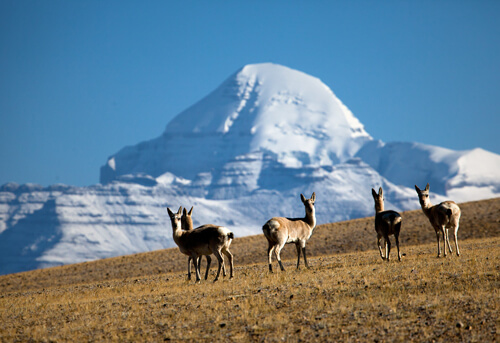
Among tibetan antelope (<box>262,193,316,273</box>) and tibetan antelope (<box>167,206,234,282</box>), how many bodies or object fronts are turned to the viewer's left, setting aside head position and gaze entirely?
1

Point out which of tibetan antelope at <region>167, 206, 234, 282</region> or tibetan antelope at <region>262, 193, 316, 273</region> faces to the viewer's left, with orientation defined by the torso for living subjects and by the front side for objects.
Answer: tibetan antelope at <region>167, 206, 234, 282</region>

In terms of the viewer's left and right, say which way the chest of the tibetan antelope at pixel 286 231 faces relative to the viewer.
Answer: facing away from the viewer and to the right of the viewer

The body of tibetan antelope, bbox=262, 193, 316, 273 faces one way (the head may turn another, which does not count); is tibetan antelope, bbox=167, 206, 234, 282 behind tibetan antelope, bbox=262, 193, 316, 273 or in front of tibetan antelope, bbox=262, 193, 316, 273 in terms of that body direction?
behind

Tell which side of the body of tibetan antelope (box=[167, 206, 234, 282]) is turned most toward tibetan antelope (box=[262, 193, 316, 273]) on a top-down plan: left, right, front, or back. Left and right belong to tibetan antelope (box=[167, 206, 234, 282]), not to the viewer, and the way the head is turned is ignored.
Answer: back

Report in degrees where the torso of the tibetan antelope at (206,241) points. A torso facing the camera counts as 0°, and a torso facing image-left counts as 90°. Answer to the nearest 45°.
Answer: approximately 90°
